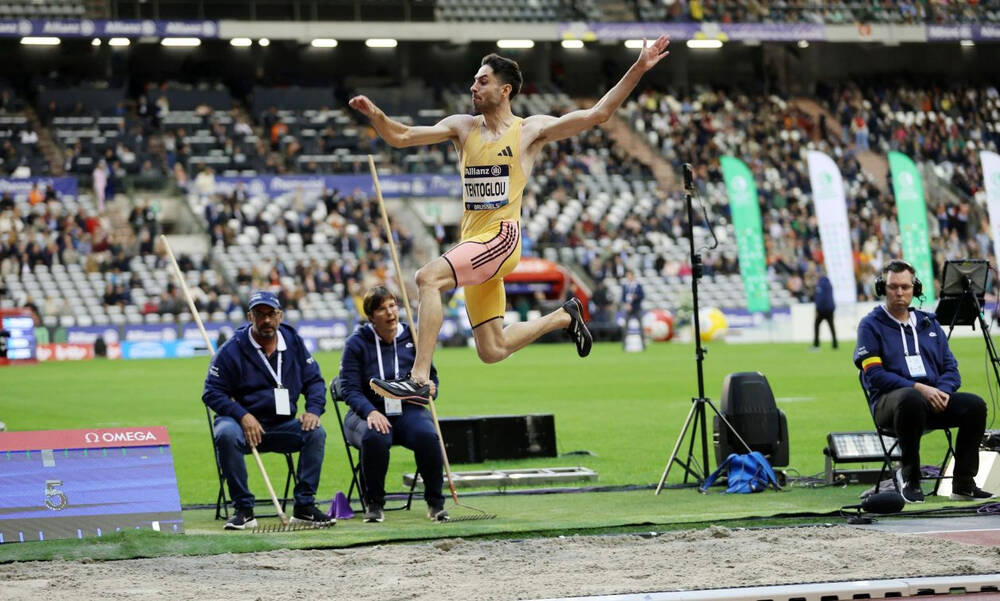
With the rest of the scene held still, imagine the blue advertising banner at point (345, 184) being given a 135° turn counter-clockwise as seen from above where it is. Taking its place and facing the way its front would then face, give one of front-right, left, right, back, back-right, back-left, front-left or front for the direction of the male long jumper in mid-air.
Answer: back-right

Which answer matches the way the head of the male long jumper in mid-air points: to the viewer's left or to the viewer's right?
to the viewer's left

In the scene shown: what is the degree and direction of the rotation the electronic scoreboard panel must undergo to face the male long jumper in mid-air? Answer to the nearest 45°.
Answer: approximately 45° to its left

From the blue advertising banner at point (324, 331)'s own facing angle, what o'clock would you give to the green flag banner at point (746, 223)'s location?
The green flag banner is roughly at 9 o'clock from the blue advertising banner.

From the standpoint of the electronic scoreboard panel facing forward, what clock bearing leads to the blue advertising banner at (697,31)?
The blue advertising banner is roughly at 7 o'clock from the electronic scoreboard panel.

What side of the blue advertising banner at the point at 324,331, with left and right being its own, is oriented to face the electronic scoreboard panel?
front

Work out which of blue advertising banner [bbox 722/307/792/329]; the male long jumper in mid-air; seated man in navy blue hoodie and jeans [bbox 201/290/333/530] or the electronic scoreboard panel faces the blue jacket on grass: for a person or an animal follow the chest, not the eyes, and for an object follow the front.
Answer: the blue advertising banner

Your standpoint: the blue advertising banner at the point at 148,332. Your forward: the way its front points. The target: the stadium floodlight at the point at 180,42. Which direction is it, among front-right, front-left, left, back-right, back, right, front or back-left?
back
